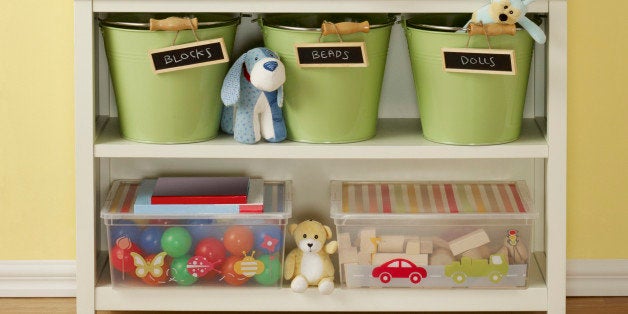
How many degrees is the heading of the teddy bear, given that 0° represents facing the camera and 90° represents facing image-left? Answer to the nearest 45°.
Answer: approximately 0°

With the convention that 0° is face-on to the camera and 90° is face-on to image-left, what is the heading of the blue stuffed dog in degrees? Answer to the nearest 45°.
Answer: approximately 315°
